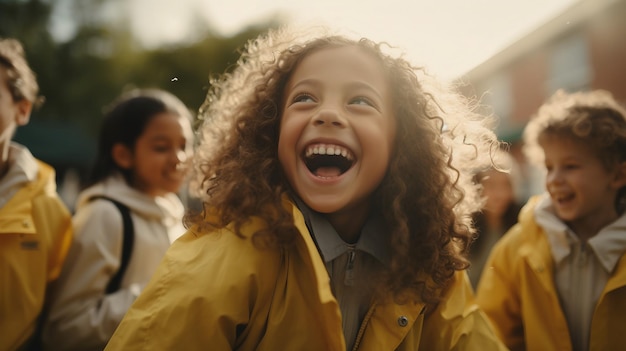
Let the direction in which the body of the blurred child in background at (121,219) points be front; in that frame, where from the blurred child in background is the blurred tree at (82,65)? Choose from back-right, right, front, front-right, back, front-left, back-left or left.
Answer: back-left

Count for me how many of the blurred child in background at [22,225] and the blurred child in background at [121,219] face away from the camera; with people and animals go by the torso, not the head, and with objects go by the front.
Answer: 0

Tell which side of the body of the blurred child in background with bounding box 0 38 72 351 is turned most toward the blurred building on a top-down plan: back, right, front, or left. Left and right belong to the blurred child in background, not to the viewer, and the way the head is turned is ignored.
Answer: back

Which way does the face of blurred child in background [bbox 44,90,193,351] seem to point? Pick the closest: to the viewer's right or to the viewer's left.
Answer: to the viewer's right

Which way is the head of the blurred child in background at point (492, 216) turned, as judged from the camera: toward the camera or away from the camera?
toward the camera

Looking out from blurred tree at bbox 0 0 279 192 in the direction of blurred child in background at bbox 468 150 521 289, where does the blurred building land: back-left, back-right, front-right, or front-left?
front-left

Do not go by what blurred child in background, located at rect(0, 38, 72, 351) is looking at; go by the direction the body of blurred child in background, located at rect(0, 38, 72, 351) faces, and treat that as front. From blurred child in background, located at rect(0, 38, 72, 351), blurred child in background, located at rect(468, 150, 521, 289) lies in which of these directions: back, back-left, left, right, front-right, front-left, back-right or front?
back-left

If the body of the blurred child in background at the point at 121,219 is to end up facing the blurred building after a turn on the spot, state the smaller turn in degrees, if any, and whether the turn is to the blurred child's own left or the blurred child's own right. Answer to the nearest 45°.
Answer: approximately 90° to the blurred child's own left

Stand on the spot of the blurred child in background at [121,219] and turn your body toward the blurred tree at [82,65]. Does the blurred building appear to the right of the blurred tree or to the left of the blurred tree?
right

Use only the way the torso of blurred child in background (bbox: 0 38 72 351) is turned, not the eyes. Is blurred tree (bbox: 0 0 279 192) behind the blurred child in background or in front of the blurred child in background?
behind

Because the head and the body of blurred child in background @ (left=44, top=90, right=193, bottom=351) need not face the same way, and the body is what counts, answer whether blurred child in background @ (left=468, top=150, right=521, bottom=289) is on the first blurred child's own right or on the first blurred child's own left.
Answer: on the first blurred child's own left

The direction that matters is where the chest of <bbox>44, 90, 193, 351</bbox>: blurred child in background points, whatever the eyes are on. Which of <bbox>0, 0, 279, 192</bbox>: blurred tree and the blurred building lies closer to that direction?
the blurred building
